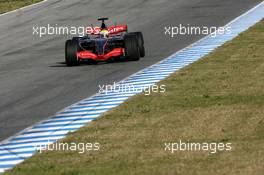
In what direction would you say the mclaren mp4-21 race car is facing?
toward the camera
